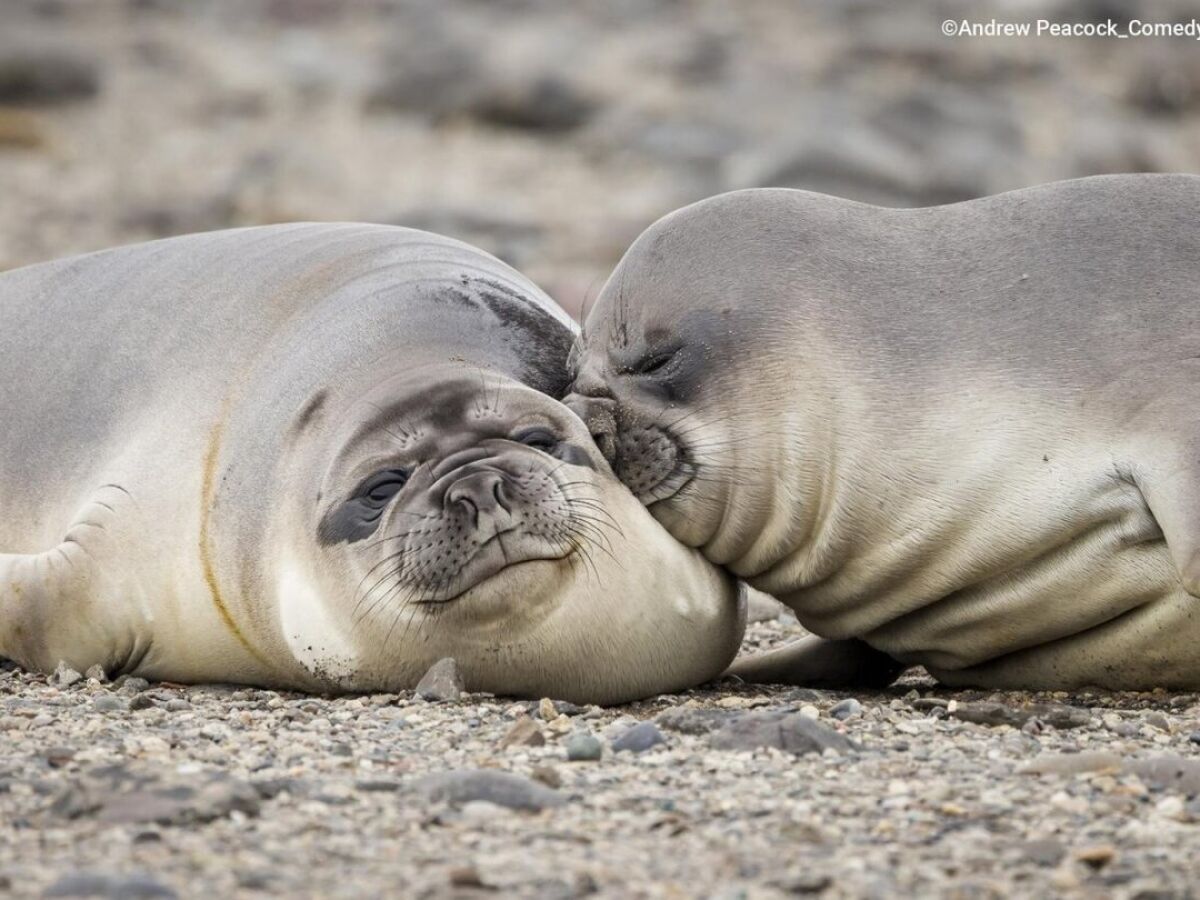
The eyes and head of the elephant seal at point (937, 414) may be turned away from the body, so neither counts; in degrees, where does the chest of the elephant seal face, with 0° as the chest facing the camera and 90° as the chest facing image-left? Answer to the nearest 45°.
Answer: approximately 90°

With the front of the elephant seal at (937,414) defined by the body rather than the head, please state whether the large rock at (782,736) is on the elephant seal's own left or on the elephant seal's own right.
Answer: on the elephant seal's own left

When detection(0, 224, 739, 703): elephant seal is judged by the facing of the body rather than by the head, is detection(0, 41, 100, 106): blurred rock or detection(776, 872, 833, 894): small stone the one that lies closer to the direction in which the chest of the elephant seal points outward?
the small stone

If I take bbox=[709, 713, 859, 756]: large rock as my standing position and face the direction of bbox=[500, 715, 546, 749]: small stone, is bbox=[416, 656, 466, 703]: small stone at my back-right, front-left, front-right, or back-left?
front-right

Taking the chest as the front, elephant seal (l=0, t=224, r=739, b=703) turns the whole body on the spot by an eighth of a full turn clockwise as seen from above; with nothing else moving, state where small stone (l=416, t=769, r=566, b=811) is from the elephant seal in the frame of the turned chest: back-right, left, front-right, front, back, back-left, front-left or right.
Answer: front

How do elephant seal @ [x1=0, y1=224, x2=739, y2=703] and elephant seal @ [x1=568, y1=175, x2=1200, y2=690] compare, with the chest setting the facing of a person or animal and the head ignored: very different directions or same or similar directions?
very different directions

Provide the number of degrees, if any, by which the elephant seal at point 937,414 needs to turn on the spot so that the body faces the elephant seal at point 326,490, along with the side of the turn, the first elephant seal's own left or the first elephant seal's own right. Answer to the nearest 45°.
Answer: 0° — it already faces it

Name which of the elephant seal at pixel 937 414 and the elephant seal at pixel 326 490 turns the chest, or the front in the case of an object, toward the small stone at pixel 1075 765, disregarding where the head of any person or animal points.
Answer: the elephant seal at pixel 326 490

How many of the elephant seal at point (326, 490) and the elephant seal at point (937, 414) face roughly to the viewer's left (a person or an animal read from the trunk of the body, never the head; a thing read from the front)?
1

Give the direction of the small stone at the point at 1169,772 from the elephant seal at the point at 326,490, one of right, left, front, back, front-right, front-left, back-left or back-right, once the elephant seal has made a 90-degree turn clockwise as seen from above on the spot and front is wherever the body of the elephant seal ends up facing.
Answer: left

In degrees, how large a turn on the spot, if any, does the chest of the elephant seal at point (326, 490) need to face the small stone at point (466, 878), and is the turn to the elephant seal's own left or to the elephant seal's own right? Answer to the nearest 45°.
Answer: approximately 45° to the elephant seal's own right

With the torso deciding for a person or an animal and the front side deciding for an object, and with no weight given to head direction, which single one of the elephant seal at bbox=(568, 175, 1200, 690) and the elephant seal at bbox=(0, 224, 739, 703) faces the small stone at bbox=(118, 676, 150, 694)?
the elephant seal at bbox=(568, 175, 1200, 690)

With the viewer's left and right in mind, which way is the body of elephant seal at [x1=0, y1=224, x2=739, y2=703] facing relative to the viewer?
facing the viewer and to the right of the viewer

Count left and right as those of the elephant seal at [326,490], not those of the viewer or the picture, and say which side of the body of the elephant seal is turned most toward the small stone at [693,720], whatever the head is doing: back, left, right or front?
front

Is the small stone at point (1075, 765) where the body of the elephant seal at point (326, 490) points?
yes

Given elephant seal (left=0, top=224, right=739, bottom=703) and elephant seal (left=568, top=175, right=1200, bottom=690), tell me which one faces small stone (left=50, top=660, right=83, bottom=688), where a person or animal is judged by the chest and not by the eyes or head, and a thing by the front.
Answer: elephant seal (left=568, top=175, right=1200, bottom=690)
